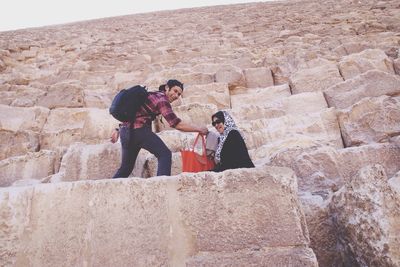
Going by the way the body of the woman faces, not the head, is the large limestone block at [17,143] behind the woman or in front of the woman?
in front

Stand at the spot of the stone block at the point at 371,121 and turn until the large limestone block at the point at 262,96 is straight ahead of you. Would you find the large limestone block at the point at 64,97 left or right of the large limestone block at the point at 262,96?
left

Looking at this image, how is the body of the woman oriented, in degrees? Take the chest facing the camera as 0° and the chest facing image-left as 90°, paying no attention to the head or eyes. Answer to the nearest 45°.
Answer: approximately 90°

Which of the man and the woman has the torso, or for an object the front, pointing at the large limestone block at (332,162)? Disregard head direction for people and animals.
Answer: the man

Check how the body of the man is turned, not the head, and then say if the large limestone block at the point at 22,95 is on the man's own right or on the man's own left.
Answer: on the man's own left

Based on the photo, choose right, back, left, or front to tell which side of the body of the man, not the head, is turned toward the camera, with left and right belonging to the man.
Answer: right

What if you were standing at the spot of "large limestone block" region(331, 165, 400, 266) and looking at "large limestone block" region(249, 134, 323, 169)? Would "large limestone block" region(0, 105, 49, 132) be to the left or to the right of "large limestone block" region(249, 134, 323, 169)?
left

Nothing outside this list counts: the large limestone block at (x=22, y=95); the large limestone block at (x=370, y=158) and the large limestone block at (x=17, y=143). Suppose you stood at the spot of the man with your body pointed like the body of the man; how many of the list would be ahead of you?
1

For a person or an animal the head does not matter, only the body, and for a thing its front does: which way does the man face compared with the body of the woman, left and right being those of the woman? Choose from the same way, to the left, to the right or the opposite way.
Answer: the opposite way

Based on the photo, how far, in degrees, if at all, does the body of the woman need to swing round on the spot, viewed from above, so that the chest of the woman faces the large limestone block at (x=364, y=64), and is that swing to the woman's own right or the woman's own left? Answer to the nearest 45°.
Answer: approximately 135° to the woman's own right

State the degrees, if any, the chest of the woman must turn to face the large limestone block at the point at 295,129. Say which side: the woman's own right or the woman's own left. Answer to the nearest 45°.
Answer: approximately 135° to the woman's own right

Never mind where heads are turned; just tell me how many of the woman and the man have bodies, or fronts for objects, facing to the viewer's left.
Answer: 1
